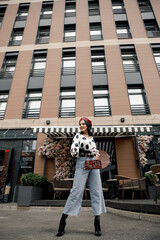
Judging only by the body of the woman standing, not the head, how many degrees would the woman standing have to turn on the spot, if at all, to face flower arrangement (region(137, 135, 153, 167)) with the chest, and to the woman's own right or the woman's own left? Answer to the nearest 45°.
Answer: approximately 135° to the woman's own left

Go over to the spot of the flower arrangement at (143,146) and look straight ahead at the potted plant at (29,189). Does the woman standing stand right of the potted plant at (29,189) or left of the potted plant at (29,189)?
left

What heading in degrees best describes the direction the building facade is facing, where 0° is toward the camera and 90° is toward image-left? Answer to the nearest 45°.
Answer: approximately 0°

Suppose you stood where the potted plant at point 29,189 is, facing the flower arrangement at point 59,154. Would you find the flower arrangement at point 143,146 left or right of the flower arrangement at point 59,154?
right

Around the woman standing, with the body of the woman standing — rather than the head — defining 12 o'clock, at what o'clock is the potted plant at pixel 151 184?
The potted plant is roughly at 7 o'clock from the woman standing.

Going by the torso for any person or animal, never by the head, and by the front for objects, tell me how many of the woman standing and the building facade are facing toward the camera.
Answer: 2

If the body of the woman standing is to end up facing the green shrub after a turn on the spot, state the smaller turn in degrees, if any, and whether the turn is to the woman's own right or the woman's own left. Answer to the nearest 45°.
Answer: approximately 135° to the woman's own right
